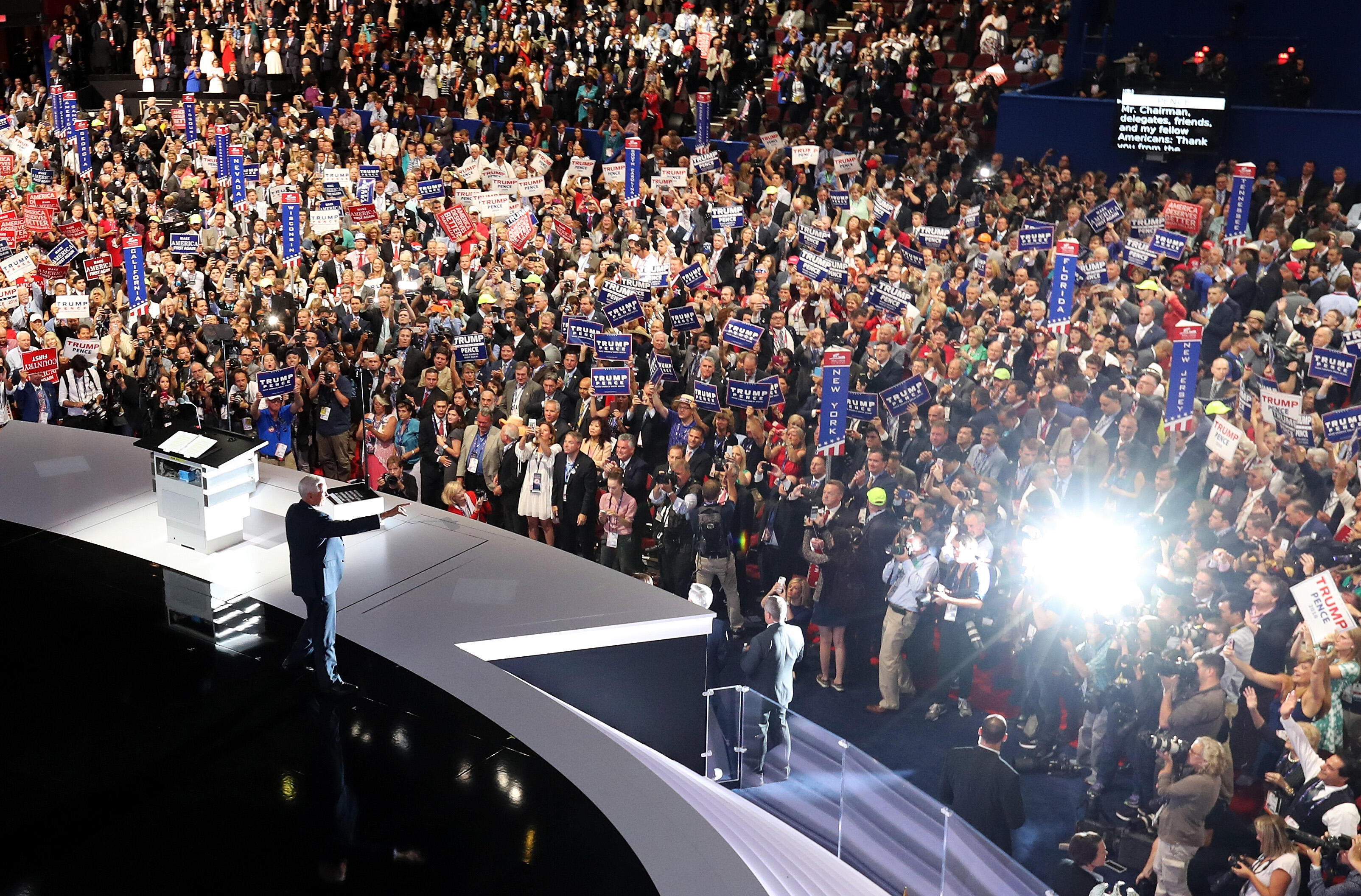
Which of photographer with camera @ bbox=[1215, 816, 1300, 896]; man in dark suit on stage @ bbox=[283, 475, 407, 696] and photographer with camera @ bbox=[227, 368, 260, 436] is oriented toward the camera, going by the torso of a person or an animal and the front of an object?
photographer with camera @ bbox=[227, 368, 260, 436]

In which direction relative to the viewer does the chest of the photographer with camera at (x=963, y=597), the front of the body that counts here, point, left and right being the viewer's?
facing the viewer and to the left of the viewer

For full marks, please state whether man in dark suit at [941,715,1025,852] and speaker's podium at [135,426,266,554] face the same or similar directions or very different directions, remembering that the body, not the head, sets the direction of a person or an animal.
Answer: same or similar directions

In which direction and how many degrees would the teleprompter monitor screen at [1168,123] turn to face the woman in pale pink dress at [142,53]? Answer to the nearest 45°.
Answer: approximately 90° to its right

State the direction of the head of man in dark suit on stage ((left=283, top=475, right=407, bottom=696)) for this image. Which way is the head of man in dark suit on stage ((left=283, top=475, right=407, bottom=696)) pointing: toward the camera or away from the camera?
away from the camera

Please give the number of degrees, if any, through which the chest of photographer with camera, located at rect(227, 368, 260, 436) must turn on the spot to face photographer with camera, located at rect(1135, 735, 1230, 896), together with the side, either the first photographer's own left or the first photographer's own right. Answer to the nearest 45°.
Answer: approximately 45° to the first photographer's own left

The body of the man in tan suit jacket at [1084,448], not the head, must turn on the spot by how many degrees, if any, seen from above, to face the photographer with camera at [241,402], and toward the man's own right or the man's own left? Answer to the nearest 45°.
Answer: approximately 45° to the man's own right

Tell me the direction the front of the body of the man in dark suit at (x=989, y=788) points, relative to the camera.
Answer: away from the camera

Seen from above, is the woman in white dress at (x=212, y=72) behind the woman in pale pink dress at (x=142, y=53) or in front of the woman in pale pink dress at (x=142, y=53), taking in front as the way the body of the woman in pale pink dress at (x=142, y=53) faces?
in front

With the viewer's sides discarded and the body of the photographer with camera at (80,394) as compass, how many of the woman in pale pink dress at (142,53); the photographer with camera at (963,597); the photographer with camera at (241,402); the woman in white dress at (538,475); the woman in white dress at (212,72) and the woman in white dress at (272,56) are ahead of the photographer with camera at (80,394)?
3

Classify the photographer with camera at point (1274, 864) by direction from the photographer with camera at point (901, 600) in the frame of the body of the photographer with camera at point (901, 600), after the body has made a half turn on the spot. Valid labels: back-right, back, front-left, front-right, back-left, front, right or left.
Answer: right

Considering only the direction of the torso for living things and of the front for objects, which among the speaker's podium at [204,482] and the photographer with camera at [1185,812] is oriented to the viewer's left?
the photographer with camera

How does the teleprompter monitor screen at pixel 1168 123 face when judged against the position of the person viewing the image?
facing the viewer

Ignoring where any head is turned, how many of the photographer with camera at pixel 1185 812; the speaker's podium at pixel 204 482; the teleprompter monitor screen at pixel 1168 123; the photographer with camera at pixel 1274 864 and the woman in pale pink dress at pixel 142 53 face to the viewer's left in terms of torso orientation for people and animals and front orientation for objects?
2

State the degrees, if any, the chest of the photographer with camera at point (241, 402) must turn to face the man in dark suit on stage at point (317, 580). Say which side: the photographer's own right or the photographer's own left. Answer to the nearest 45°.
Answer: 0° — they already face them

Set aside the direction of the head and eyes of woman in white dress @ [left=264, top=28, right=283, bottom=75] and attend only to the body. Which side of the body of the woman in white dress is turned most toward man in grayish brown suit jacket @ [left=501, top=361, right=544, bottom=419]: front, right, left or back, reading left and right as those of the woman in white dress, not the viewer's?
front

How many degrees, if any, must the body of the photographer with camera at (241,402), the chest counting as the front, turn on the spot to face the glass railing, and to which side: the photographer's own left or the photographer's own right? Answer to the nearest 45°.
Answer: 0° — they already face it

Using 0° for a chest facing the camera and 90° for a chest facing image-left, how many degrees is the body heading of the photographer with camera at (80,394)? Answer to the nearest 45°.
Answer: approximately 315°
